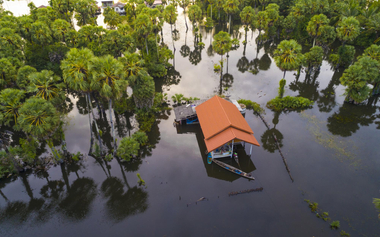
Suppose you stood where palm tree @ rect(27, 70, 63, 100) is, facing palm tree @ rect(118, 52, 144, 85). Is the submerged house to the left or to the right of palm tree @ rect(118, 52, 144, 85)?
right

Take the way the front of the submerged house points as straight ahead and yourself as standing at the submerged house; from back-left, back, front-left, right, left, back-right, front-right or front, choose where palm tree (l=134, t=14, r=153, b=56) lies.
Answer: back-right

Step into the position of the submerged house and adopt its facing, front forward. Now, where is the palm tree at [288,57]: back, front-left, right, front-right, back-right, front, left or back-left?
back-left

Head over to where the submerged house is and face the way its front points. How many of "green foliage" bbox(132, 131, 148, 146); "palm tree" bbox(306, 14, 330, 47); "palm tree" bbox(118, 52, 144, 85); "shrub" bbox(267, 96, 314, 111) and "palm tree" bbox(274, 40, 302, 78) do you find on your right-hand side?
2

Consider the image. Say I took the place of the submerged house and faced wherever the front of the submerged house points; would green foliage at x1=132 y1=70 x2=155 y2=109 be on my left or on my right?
on my right

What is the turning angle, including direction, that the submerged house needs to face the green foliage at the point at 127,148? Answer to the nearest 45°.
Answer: approximately 90° to its right

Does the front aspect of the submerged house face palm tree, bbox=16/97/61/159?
no

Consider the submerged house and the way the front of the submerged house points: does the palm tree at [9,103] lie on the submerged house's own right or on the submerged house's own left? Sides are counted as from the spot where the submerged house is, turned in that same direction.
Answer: on the submerged house's own right

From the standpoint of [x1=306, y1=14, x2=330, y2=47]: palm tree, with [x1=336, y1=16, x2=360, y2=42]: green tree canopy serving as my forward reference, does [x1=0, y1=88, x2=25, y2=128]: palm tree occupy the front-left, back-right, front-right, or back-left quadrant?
back-right

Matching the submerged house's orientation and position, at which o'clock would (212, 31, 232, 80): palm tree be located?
The palm tree is roughly at 6 o'clock from the submerged house.

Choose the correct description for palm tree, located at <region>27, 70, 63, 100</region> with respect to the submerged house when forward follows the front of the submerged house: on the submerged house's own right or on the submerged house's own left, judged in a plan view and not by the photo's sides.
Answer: on the submerged house's own right

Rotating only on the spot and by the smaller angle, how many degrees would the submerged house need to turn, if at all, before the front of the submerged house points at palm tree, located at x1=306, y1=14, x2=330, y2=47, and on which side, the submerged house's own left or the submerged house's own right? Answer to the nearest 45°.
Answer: approximately 135° to the submerged house's own left

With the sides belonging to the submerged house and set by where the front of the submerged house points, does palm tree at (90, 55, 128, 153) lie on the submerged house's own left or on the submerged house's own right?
on the submerged house's own right

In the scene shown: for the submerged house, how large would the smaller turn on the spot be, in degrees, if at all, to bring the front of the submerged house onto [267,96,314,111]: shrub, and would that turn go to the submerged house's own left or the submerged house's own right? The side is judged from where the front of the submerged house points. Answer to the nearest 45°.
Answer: approximately 135° to the submerged house's own left

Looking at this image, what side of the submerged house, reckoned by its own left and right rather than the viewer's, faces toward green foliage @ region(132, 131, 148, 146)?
right

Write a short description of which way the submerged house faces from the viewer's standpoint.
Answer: facing the viewer

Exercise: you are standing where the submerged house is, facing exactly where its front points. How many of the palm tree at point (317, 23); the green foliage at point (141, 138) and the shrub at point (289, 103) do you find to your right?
1

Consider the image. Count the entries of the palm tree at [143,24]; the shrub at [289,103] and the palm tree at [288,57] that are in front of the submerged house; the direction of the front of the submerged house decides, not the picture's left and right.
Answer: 0
